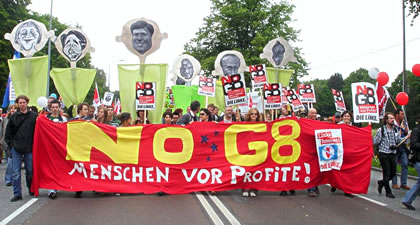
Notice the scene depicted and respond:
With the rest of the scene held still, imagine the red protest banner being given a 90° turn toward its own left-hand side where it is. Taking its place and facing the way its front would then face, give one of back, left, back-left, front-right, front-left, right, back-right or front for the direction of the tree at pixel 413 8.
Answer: front-left

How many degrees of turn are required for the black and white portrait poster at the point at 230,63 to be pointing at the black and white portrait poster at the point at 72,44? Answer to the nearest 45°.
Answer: approximately 45° to its right

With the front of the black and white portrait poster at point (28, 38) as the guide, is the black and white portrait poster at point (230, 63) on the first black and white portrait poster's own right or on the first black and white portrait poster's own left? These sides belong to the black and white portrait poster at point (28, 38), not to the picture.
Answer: on the first black and white portrait poster's own left

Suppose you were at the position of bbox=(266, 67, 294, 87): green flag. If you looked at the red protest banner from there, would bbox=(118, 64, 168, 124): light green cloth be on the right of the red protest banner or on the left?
right

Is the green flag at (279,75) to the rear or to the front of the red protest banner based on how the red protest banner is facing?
to the rear

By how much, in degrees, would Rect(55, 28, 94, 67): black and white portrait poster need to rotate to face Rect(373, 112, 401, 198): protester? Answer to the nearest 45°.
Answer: approximately 45° to its left

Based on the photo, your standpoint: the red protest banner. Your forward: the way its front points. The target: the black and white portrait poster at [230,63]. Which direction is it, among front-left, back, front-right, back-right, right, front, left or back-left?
back

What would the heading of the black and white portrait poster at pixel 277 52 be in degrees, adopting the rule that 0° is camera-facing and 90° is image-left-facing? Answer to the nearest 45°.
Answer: approximately 0°

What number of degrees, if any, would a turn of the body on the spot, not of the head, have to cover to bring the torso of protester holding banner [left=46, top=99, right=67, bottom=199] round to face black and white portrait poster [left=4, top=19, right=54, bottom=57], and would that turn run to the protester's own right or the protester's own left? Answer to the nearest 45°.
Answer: approximately 180°

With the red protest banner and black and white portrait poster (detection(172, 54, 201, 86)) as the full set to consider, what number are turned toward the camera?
2
